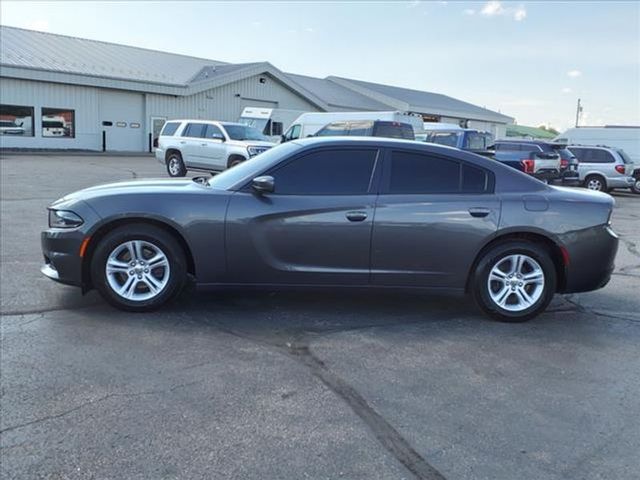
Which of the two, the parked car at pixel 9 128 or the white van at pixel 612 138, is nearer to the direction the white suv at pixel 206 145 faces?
the white van

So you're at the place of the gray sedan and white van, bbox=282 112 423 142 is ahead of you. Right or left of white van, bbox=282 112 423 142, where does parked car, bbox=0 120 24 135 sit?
left

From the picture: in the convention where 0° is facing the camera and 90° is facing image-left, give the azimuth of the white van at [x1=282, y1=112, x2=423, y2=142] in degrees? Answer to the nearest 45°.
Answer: approximately 90°

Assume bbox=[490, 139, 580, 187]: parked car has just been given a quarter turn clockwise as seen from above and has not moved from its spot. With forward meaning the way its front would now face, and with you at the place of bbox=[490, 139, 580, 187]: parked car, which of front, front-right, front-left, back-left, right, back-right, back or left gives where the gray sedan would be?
back-right

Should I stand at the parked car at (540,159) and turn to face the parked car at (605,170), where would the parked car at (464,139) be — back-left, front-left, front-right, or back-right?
back-left

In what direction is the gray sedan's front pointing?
to the viewer's left

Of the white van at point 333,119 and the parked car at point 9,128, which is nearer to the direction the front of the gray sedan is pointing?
the parked car

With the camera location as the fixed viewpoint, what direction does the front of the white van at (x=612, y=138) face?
facing to the left of the viewer

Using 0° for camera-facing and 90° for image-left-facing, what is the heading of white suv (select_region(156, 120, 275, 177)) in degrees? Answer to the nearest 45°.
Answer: approximately 315°

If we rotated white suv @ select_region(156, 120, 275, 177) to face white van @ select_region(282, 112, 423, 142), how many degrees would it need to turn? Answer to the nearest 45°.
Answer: approximately 90° to its left

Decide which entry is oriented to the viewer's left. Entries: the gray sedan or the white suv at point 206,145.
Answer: the gray sedan
